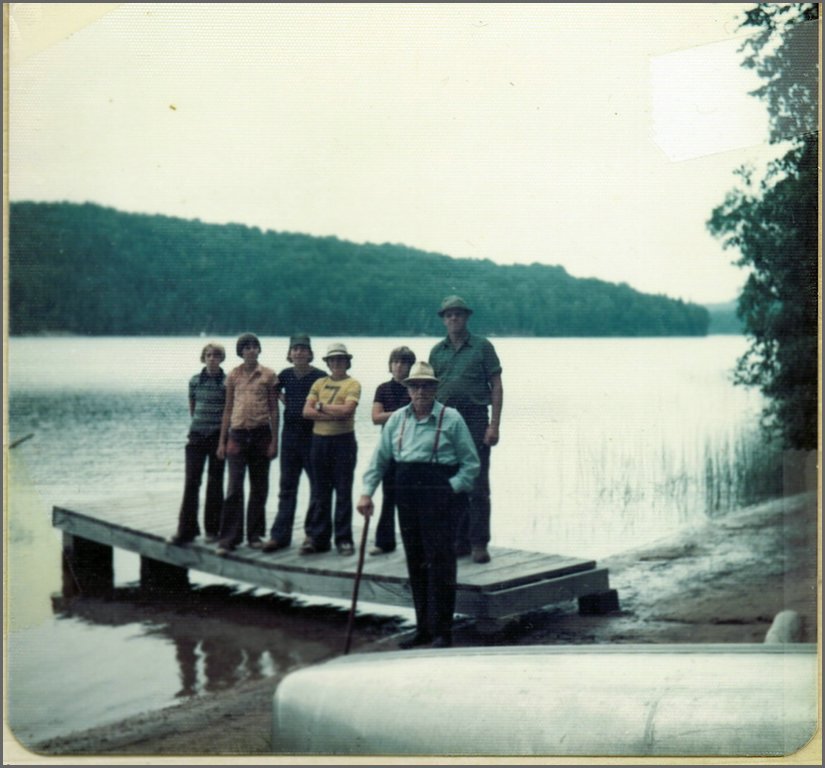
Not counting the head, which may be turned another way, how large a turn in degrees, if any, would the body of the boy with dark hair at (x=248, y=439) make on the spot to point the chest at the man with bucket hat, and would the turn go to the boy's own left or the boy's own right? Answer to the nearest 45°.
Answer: approximately 45° to the boy's own left

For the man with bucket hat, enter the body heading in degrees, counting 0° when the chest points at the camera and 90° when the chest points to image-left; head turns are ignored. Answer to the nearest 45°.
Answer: approximately 0°

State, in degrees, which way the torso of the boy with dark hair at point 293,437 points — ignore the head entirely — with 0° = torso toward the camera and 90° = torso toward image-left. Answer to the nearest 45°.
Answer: approximately 0°

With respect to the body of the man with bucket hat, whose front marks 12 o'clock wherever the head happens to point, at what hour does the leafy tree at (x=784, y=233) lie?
The leafy tree is roughly at 9 o'clock from the man with bucket hat.
